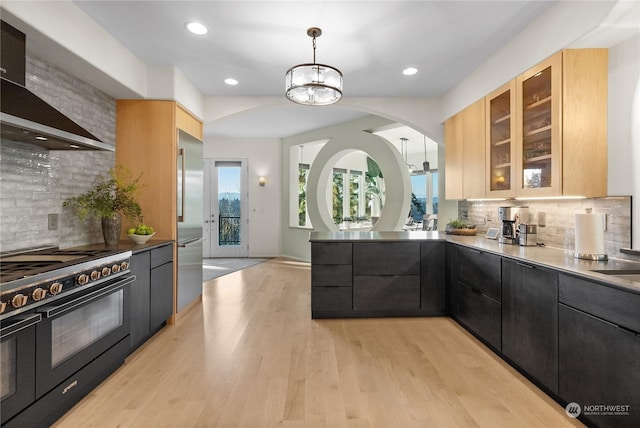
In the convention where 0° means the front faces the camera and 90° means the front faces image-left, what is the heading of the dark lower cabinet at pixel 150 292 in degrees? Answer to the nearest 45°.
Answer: approximately 315°

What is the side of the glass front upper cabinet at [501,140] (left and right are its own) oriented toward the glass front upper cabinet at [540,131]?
left

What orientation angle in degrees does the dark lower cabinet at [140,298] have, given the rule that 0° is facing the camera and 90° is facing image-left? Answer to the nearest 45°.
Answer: approximately 315°

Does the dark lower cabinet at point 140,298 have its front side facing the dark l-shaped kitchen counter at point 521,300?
yes

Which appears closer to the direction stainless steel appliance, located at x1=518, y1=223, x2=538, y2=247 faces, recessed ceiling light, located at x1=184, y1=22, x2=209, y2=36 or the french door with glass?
the recessed ceiling light

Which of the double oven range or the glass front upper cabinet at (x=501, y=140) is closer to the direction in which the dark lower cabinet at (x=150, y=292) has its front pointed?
the glass front upper cabinet

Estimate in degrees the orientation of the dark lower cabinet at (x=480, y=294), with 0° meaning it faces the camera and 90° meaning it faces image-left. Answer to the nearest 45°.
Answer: approximately 45°

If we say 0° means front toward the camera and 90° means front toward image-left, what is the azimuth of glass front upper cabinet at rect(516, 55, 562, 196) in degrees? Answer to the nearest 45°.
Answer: approximately 45°
